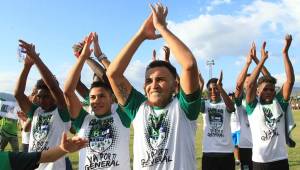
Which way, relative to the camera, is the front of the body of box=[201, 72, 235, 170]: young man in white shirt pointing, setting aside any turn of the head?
toward the camera

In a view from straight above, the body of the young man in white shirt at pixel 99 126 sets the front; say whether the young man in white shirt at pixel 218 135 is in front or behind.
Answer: behind

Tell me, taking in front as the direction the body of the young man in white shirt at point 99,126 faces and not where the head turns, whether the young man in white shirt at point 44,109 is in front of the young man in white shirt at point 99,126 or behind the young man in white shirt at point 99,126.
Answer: behind

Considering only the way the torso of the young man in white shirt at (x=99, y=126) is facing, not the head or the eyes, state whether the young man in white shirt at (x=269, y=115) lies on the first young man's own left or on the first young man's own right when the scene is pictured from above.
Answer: on the first young man's own left

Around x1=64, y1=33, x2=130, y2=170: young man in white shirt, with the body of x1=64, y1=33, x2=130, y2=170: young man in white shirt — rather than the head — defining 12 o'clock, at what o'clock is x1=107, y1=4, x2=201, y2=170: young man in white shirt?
x1=107, y1=4, x2=201, y2=170: young man in white shirt is roughly at 11 o'clock from x1=64, y1=33, x2=130, y2=170: young man in white shirt.

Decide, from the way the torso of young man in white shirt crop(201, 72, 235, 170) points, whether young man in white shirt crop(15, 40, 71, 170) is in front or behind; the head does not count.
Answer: in front

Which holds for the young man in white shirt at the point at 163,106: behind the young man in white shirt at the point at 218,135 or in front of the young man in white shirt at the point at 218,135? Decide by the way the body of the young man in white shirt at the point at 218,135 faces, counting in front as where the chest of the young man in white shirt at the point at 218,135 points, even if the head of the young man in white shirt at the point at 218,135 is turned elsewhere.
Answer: in front

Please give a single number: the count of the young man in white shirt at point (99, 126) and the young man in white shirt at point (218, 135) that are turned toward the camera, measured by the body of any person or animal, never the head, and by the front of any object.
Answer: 2

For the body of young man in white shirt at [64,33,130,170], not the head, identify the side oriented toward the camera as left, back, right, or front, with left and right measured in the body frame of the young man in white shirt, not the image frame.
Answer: front

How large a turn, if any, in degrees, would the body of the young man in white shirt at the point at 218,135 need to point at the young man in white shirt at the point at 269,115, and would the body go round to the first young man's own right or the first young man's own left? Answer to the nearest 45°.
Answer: approximately 45° to the first young man's own left
